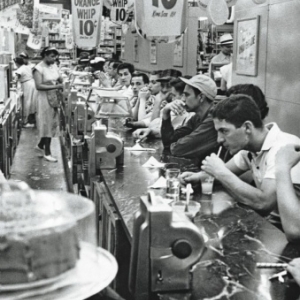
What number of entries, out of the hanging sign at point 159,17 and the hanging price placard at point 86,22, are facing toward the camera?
2

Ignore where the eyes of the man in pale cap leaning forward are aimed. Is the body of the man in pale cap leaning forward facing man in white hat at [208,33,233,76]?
no

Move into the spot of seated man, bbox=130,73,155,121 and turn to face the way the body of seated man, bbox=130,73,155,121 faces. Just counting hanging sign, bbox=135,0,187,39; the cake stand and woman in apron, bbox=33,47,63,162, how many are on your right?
1

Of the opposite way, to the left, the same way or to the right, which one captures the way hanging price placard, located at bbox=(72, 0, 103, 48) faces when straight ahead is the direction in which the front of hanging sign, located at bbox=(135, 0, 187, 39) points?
the same way

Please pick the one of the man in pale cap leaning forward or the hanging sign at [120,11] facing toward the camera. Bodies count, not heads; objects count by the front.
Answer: the hanging sign

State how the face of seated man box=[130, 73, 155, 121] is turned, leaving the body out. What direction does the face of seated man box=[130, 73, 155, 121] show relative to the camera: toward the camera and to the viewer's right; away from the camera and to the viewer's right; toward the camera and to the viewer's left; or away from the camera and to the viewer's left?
toward the camera and to the viewer's left

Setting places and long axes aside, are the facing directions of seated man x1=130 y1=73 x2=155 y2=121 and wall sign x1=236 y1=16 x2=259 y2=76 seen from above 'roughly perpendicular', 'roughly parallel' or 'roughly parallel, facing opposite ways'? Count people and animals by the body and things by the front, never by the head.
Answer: roughly parallel

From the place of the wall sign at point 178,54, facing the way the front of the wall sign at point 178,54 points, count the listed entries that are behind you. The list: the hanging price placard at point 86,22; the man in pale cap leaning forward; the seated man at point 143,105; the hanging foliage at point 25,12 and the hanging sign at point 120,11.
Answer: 0

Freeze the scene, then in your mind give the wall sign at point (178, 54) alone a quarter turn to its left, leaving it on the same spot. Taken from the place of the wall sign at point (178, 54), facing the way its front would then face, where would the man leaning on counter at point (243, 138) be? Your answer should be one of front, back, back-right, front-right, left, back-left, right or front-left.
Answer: front-right

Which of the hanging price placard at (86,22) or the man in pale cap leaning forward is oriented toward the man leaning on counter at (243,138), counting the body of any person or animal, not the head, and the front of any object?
the hanging price placard

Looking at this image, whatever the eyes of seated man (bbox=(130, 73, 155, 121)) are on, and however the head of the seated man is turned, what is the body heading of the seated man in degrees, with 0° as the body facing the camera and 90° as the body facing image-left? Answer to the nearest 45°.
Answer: approximately 45°

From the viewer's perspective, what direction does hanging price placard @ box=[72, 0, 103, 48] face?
toward the camera

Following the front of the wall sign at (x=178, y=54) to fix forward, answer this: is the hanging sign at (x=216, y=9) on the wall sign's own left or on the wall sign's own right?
on the wall sign's own left

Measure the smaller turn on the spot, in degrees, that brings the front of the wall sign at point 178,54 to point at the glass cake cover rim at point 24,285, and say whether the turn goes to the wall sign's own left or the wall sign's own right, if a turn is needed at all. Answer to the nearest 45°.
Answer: approximately 45° to the wall sign's own left

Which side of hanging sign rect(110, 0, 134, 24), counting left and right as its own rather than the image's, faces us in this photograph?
front

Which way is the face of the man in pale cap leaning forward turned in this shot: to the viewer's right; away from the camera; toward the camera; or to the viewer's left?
to the viewer's left

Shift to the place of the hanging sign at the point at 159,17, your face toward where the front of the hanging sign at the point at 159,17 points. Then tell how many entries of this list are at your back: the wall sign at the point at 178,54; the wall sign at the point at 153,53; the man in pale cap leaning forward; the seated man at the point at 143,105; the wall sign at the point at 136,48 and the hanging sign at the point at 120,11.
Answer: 5

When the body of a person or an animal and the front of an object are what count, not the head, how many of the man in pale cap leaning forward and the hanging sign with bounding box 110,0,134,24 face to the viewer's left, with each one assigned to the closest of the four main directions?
1
